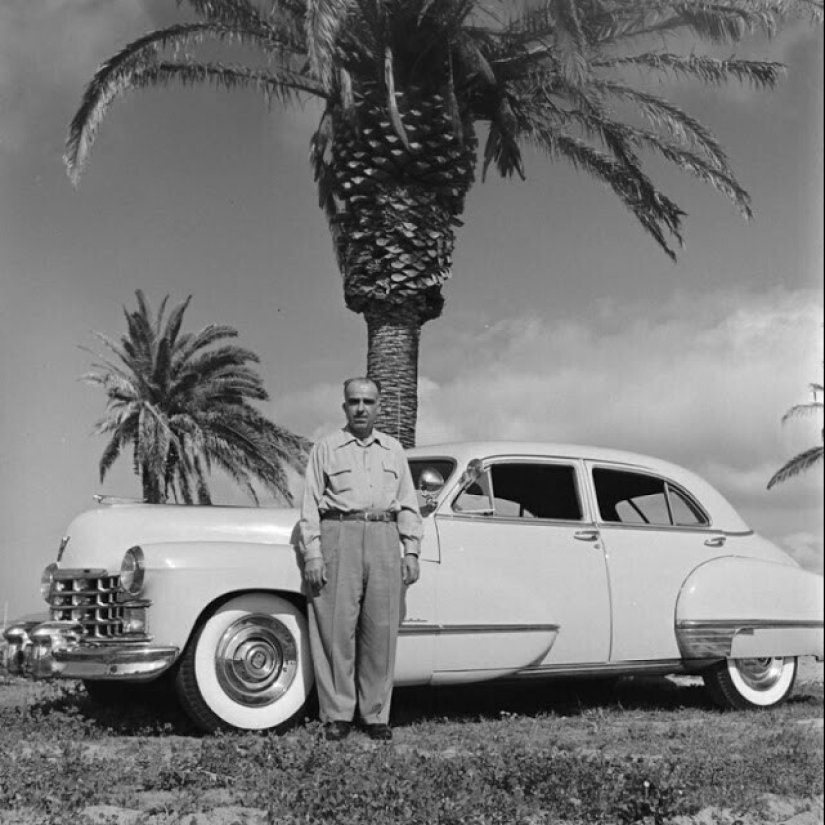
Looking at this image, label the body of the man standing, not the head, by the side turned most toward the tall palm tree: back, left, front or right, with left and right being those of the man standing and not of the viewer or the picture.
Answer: back

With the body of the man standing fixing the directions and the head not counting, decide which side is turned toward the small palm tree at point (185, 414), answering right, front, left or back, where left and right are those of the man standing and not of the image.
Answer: back

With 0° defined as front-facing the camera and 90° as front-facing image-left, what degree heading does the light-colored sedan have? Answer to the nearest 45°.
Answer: approximately 45°

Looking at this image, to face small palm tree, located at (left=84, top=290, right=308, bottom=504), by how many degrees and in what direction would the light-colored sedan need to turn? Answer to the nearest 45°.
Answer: approximately 90° to its right

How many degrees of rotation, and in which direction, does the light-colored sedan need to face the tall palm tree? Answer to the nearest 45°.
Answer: approximately 135° to its right
